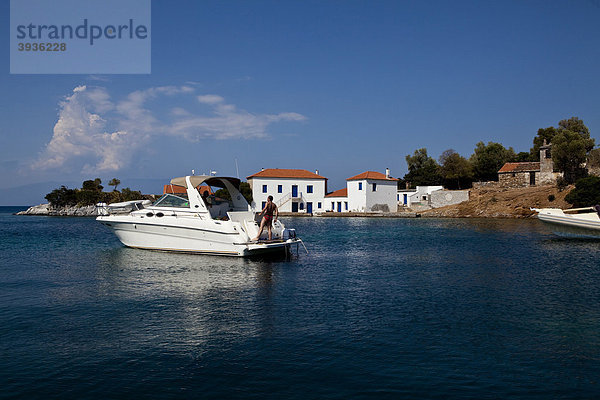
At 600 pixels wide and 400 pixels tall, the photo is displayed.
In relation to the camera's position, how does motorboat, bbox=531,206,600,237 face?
facing to the left of the viewer

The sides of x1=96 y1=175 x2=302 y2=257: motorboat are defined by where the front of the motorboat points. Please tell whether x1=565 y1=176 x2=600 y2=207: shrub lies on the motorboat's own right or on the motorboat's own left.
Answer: on the motorboat's own right

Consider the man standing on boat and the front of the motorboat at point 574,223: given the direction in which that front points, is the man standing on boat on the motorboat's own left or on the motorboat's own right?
on the motorboat's own left

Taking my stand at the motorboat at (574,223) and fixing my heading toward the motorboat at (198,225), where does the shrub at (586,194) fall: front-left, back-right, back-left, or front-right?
back-right

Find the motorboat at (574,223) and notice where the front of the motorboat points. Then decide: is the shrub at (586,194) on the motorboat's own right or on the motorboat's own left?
on the motorboat's own right

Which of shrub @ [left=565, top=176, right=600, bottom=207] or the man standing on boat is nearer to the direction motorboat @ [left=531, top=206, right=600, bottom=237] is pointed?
the man standing on boat

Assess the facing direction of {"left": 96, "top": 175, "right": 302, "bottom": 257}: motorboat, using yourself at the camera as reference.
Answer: facing away from the viewer and to the left of the viewer

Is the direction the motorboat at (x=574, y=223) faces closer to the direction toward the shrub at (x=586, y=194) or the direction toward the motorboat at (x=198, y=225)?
the motorboat

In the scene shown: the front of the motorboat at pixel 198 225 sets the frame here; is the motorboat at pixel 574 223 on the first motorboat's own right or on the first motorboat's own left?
on the first motorboat's own right
